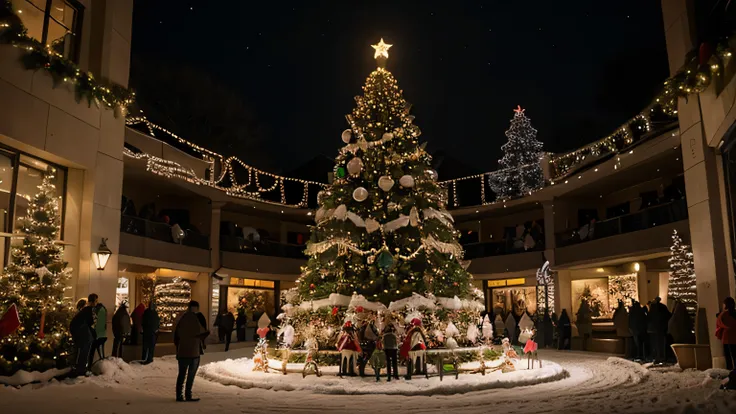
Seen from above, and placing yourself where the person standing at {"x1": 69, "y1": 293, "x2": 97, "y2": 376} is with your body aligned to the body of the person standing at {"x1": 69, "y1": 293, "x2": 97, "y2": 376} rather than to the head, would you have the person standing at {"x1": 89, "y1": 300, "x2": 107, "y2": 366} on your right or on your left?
on your left

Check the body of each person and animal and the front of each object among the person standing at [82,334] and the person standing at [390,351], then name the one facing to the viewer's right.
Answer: the person standing at [82,334]

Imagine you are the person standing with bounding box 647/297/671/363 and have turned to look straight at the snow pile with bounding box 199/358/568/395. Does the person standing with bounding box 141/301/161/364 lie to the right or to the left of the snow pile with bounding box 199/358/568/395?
right

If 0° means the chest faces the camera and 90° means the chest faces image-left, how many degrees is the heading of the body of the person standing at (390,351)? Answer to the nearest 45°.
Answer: approximately 180°

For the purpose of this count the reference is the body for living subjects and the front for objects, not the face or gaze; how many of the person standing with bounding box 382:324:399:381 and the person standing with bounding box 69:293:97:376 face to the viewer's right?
1
